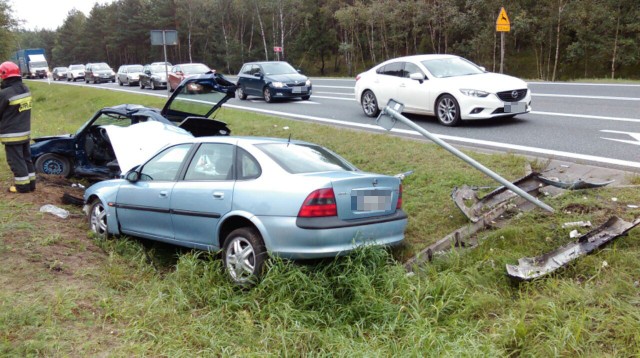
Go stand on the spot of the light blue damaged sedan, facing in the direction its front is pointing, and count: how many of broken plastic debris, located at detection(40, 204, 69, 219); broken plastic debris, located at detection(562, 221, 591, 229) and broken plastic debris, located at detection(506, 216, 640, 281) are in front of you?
1

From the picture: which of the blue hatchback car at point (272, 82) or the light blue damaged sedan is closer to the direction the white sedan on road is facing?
the light blue damaged sedan

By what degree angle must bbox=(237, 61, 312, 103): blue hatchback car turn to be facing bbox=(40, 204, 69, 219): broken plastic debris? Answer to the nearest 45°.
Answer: approximately 45° to its right

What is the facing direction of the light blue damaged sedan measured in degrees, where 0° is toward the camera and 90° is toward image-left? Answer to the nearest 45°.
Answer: approximately 135°

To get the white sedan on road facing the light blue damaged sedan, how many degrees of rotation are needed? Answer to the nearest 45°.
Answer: approximately 45° to its right

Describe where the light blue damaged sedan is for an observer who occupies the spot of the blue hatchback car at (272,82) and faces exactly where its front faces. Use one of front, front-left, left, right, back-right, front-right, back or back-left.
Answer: front-right

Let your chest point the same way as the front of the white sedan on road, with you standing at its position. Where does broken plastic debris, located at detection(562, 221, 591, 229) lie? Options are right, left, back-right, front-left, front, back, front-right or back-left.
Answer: front-right

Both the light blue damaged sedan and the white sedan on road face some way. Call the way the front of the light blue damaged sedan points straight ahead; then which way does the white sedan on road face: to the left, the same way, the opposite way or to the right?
the opposite way

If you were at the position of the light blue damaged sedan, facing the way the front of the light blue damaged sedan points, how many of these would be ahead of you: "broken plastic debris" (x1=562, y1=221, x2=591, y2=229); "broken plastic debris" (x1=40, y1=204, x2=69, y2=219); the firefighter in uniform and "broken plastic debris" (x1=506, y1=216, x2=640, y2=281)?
2

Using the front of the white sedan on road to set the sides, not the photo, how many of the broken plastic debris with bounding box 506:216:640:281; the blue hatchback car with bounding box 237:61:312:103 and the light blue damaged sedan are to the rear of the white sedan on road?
1

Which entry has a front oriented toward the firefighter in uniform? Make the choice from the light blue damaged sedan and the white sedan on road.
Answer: the light blue damaged sedan

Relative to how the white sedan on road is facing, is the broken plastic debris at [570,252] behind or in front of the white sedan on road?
in front

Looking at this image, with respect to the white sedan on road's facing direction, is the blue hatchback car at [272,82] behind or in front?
behind

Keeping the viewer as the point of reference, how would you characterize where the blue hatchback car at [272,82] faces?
facing the viewer and to the right of the viewer

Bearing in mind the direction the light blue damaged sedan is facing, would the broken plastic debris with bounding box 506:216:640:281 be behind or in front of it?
behind
